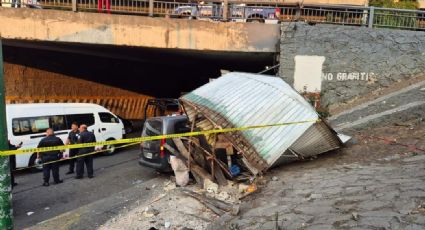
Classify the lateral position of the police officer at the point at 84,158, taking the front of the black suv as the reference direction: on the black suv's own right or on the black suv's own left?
on the black suv's own left

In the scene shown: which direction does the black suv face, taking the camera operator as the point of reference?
facing away from the viewer and to the right of the viewer

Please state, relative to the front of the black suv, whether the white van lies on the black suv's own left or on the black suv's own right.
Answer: on the black suv's own left

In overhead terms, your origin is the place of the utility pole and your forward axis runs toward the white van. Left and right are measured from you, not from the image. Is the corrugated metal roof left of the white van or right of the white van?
right

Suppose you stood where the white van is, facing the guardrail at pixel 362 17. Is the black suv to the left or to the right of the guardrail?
right
